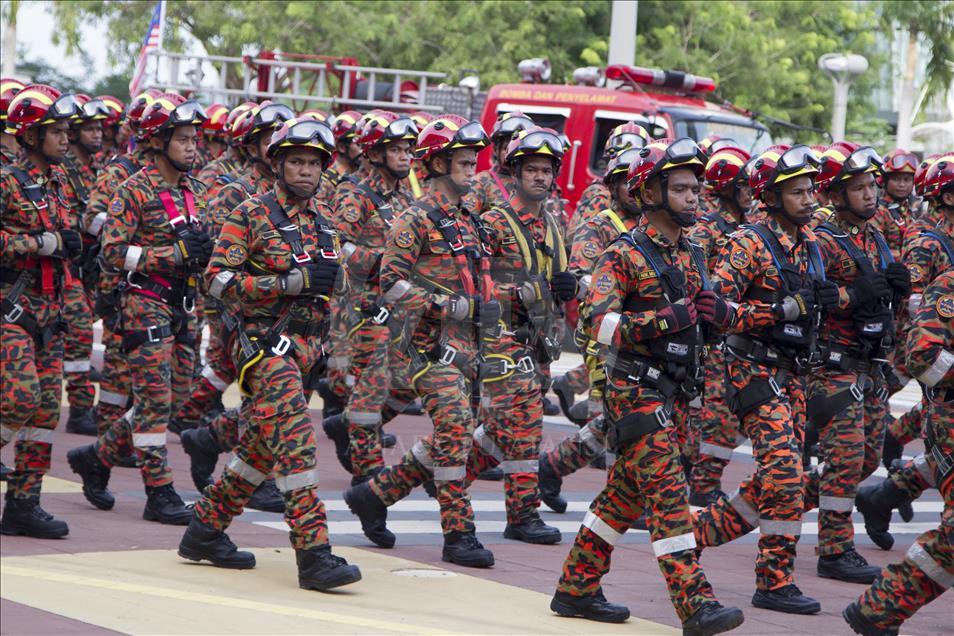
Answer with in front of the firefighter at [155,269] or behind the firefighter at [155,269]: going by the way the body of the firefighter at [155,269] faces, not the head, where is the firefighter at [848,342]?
in front

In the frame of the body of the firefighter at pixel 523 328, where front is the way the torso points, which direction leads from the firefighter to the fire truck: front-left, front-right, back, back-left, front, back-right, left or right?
back-left

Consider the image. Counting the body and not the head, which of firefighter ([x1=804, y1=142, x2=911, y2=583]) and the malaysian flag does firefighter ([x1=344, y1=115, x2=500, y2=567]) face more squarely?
the firefighter

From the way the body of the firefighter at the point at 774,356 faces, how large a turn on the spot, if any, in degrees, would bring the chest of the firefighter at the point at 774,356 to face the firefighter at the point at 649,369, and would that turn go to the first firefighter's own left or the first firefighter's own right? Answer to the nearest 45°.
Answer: approximately 90° to the first firefighter's own right

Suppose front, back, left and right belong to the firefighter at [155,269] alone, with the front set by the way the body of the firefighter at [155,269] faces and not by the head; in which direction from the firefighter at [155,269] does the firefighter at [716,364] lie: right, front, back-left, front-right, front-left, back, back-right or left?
front-left

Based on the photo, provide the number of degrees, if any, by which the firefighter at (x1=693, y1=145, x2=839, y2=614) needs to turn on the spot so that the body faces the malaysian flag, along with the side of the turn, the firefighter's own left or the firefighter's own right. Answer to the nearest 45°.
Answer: approximately 180°

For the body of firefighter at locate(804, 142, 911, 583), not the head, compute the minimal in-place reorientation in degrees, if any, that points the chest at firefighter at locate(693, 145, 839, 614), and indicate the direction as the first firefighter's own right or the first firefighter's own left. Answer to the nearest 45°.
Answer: approximately 90° to the first firefighter's own right
